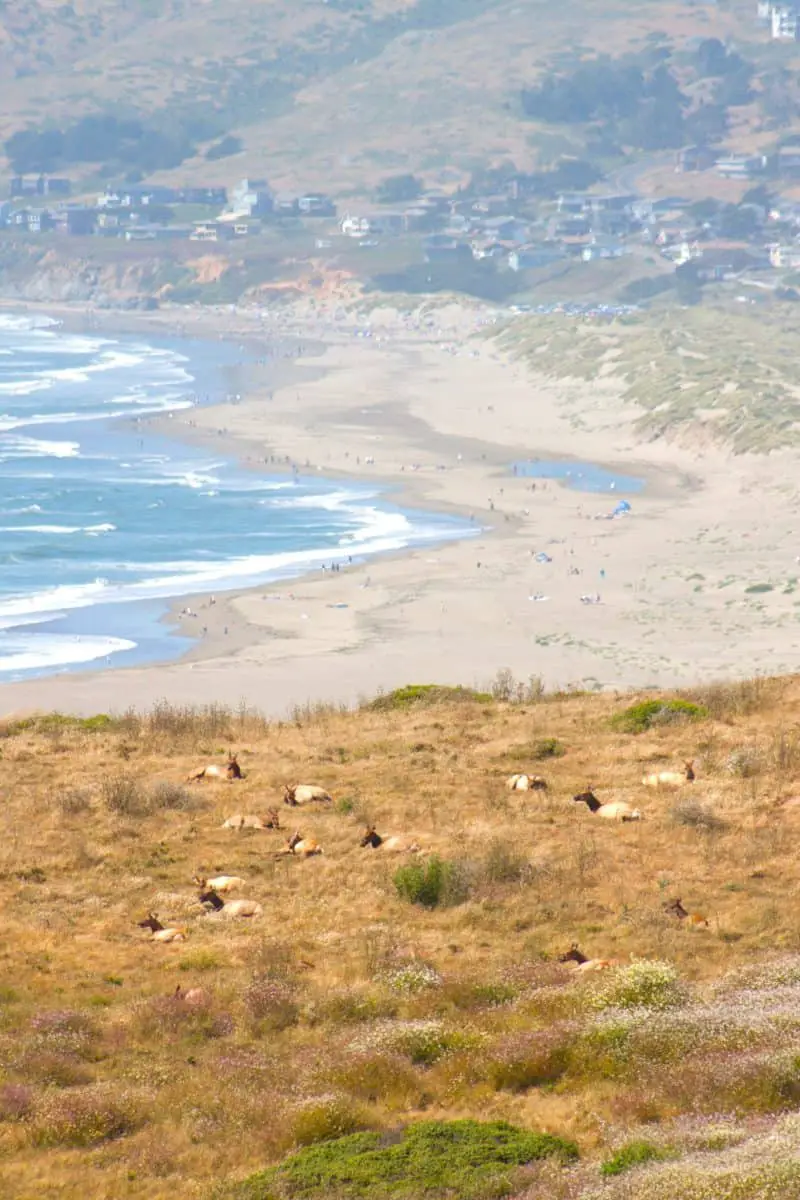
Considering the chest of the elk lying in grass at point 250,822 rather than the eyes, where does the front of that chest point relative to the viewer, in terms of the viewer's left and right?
facing to the right of the viewer

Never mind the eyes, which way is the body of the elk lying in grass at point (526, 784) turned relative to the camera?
to the viewer's right

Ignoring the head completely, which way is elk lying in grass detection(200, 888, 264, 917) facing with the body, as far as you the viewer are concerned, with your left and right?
facing to the left of the viewer

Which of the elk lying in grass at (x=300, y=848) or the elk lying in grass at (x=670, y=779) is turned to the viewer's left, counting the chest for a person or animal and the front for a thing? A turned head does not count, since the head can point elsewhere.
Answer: the elk lying in grass at (x=300, y=848)

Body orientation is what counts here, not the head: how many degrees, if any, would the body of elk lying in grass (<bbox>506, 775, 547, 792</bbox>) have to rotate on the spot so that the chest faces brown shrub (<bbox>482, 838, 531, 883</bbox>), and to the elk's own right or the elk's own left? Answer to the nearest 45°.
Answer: approximately 90° to the elk's own right

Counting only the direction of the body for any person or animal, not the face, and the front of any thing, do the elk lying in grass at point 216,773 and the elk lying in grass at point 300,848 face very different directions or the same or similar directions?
very different directions

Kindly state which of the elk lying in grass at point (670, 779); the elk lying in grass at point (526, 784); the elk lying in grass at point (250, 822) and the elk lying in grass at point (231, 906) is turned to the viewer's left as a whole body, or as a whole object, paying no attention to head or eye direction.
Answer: the elk lying in grass at point (231, 906)

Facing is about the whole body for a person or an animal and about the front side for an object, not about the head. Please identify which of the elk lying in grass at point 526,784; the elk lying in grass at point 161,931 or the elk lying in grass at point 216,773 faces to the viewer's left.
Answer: the elk lying in grass at point 161,931

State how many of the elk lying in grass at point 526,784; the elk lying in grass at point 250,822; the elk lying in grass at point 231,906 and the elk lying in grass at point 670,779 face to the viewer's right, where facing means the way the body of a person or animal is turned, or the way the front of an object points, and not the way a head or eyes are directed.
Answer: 3

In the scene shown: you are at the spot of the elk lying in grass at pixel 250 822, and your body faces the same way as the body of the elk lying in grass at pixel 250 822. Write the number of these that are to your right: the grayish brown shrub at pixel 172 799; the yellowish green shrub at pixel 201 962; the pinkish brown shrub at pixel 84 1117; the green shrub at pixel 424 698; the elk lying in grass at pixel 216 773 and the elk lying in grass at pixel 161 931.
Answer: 3

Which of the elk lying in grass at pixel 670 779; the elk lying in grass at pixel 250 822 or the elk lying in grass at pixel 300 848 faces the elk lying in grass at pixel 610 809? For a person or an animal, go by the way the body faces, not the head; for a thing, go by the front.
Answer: the elk lying in grass at pixel 250 822

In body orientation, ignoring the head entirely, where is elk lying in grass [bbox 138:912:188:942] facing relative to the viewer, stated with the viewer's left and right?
facing to the left of the viewer
